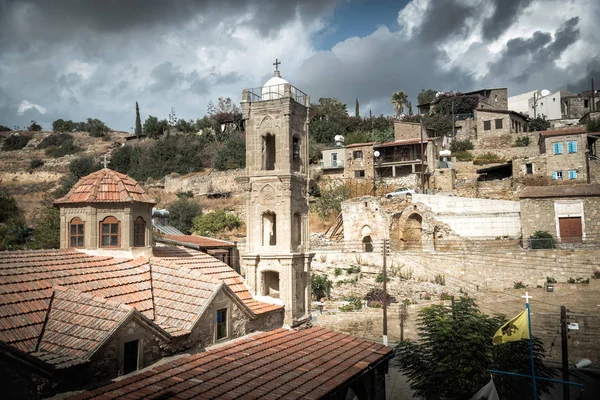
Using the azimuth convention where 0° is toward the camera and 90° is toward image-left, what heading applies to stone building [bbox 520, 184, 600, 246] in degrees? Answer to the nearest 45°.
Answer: approximately 0°

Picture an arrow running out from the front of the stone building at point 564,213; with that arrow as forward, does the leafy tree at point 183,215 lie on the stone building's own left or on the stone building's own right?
on the stone building's own right

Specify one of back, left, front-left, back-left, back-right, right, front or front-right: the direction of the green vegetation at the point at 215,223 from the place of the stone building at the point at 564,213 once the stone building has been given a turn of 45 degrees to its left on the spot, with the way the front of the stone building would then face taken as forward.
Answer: back-right

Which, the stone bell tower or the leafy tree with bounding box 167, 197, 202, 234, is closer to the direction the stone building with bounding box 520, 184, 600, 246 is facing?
the stone bell tower

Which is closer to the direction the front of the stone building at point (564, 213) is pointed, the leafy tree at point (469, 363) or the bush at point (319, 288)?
the leafy tree

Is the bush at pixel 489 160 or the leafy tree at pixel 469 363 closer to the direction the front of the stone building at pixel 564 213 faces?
the leafy tree

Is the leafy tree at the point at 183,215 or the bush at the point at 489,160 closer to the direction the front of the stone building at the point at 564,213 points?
the leafy tree

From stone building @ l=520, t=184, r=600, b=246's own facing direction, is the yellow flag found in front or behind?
in front

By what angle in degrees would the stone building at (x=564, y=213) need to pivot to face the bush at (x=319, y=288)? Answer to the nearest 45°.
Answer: approximately 45° to its right

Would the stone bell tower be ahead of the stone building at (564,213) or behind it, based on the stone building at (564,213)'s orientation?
ahead

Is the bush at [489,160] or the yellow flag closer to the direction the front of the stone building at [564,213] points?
the yellow flag

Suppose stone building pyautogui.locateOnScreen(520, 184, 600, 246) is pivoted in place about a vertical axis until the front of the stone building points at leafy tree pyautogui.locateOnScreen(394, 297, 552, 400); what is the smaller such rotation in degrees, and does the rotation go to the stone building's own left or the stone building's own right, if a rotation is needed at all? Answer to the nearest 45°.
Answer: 0° — it already faces it

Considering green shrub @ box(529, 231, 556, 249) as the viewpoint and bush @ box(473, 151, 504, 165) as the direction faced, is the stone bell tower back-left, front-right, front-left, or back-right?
back-left

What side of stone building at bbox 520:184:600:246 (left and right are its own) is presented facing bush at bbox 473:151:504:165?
back
